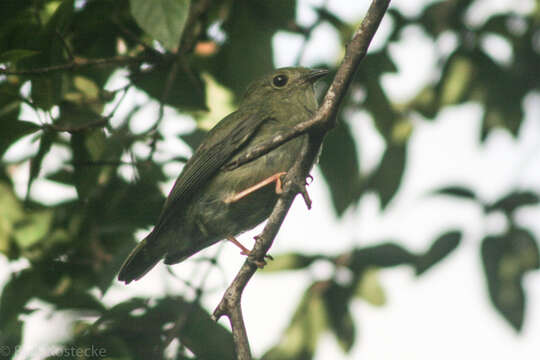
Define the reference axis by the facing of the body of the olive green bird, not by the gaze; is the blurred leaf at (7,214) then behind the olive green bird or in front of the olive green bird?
behind

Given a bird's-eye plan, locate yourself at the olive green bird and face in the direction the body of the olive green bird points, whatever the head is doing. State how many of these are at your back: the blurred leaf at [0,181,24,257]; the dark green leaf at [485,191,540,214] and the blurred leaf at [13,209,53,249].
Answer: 2

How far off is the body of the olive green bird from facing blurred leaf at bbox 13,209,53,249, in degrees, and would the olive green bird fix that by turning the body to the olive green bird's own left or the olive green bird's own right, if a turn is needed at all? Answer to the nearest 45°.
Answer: approximately 180°

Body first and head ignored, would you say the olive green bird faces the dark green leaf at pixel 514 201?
yes

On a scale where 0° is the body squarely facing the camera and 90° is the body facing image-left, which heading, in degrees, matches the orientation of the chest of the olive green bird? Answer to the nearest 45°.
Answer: approximately 270°
